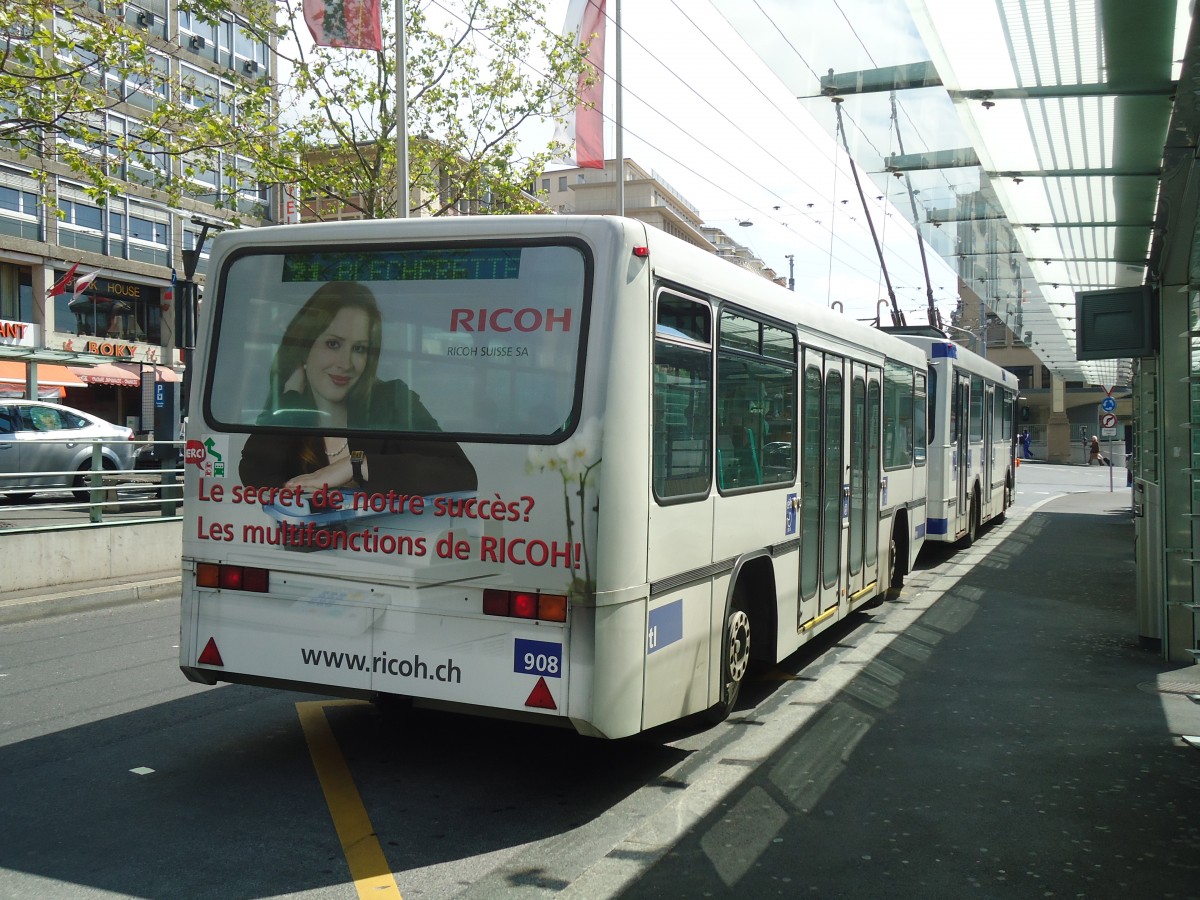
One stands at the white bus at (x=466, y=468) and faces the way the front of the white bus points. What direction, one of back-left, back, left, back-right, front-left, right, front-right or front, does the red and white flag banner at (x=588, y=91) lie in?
front-left

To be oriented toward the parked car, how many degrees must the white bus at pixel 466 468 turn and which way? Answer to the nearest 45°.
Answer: approximately 90° to its left

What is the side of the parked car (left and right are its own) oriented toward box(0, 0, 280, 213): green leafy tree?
left

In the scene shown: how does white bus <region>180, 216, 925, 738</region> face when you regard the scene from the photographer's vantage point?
facing away from the viewer and to the right of the viewer

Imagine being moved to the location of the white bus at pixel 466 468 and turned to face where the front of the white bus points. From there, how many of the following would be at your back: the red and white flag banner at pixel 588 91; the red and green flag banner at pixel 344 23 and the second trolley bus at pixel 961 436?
0

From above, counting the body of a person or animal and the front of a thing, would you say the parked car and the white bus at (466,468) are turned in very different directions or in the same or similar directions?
very different directions
